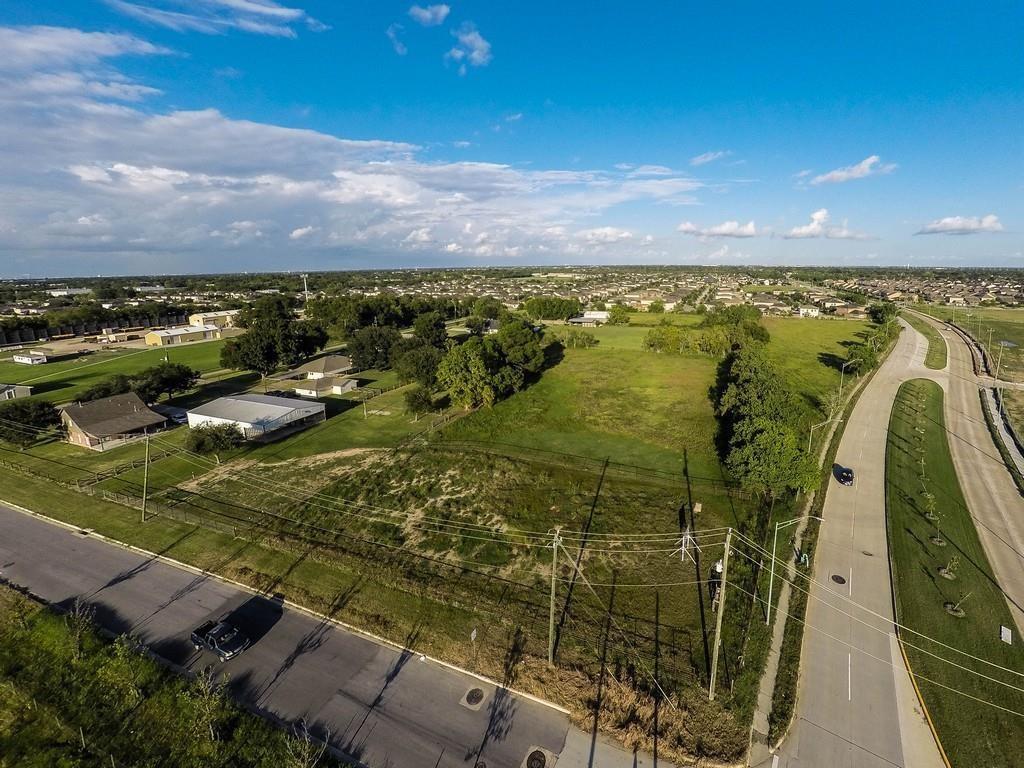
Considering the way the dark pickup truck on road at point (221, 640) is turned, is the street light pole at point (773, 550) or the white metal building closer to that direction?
the street light pole

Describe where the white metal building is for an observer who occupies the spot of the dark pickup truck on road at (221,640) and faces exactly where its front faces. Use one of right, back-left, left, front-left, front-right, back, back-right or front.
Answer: back-left

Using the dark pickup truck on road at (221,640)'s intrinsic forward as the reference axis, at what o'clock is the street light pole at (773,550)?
The street light pole is roughly at 11 o'clock from the dark pickup truck on road.

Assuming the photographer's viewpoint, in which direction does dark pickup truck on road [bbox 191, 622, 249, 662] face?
facing the viewer and to the right of the viewer

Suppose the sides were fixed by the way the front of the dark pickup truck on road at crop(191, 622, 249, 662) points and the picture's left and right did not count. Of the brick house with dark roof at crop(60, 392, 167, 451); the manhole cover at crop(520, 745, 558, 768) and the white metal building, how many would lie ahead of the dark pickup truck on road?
1

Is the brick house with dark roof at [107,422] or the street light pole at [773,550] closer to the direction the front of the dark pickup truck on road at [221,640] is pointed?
the street light pole

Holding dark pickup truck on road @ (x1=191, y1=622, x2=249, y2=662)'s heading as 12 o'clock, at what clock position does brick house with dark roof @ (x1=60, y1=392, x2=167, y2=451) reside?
The brick house with dark roof is roughly at 7 o'clock from the dark pickup truck on road.

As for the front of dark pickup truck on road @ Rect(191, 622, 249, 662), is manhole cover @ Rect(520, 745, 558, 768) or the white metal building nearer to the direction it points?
the manhole cover

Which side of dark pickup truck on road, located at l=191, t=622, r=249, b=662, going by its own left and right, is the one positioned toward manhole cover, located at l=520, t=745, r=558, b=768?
front

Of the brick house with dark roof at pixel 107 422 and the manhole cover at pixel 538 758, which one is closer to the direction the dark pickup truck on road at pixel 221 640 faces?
the manhole cover
